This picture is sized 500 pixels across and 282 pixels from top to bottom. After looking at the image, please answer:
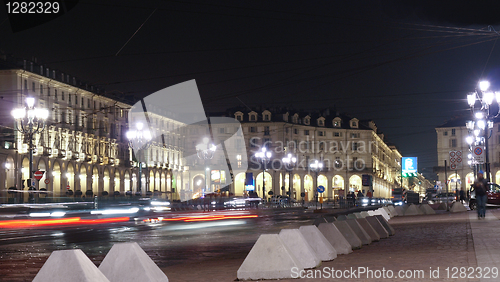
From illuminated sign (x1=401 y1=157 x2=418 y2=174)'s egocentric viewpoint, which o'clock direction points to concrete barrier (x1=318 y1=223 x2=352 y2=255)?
The concrete barrier is roughly at 12 o'clock from the illuminated sign.

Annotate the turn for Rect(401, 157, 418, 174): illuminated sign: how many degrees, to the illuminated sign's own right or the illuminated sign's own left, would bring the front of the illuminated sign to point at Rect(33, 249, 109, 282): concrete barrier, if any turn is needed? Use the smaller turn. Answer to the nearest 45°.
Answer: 0° — it already faces it

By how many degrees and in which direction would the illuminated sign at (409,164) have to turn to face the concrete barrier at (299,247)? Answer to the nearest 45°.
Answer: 0° — it already faces it

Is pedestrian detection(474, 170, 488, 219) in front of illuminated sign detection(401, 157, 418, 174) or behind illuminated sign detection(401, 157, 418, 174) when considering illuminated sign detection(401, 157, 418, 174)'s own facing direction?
in front

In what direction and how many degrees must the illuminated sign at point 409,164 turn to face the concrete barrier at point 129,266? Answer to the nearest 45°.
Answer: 0° — it already faces it

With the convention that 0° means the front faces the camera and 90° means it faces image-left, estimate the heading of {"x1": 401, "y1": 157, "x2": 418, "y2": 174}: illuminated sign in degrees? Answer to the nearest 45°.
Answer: approximately 0°

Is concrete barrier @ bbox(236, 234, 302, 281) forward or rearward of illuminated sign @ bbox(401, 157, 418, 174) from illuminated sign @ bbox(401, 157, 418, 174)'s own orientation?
forward

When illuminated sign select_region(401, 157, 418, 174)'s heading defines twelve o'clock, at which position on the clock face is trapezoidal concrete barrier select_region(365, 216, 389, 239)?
The trapezoidal concrete barrier is roughly at 12 o'clock from the illuminated sign.

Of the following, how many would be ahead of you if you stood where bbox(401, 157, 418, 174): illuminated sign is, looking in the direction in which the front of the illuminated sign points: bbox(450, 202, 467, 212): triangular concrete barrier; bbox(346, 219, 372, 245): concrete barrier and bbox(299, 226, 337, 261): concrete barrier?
3

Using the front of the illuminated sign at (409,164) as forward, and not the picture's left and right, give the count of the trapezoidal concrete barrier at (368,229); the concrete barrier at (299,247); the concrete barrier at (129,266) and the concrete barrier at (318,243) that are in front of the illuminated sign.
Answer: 4

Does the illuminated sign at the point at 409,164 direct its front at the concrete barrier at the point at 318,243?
yes
